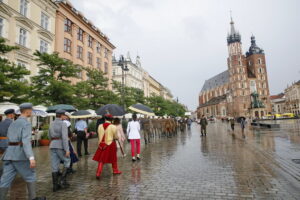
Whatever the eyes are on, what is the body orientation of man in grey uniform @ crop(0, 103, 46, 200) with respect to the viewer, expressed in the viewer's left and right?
facing away from the viewer and to the right of the viewer

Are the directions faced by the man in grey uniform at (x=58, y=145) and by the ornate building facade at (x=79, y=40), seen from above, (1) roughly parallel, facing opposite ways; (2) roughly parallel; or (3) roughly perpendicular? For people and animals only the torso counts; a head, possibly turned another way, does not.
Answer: roughly perpendicular

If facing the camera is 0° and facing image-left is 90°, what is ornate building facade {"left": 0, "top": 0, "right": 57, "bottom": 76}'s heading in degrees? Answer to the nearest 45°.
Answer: approximately 315°

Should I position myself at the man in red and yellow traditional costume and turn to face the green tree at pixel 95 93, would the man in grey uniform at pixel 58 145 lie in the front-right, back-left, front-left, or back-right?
back-left

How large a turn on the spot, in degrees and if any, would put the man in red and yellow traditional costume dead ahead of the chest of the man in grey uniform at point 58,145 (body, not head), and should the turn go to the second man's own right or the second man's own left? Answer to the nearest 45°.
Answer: approximately 45° to the second man's own right

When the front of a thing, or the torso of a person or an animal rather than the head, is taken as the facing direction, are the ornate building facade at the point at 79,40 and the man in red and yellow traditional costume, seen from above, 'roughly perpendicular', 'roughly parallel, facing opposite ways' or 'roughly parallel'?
roughly perpendicular

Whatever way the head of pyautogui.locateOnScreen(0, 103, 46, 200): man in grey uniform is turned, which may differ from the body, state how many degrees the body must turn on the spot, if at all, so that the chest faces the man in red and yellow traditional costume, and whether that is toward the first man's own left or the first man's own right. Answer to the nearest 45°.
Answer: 0° — they already face them

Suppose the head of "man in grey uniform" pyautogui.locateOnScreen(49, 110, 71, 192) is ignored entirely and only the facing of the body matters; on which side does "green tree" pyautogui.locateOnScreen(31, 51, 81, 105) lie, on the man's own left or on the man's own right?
on the man's own left
